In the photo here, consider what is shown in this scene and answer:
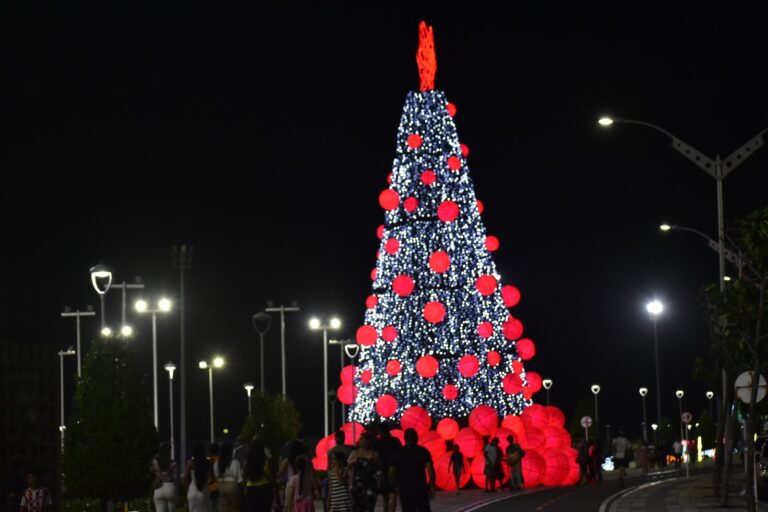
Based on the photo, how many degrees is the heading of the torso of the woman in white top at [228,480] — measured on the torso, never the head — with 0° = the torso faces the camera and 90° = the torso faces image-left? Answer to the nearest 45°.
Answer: approximately 180°

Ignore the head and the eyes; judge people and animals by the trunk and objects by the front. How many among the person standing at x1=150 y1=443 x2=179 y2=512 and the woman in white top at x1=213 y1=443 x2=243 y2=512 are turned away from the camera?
2

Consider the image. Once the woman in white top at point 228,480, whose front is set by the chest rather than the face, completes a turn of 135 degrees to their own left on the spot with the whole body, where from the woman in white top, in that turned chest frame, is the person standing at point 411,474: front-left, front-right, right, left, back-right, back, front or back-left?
back-left

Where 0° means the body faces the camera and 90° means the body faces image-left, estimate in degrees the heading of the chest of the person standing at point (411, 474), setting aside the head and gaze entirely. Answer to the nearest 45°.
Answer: approximately 180°

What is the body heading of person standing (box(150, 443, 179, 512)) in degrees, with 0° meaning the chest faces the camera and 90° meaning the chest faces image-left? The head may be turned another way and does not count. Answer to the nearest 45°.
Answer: approximately 180°

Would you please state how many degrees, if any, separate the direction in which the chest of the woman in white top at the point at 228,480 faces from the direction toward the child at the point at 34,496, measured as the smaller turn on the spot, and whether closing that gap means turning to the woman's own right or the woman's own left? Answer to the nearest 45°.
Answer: approximately 135° to the woman's own left

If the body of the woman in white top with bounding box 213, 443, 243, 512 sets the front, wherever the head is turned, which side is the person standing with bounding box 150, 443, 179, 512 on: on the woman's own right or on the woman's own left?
on the woman's own left

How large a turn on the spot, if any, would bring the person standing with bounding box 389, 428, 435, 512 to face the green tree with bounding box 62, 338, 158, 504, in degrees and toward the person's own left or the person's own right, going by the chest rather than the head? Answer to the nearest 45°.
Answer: approximately 45° to the person's own left

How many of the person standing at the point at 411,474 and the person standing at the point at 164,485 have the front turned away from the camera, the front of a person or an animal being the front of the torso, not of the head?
2
